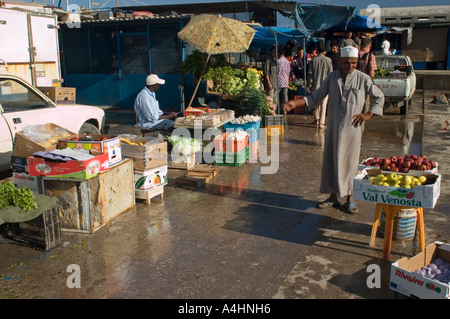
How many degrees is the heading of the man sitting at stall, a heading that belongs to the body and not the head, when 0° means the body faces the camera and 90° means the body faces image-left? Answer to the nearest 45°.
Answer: approximately 270°

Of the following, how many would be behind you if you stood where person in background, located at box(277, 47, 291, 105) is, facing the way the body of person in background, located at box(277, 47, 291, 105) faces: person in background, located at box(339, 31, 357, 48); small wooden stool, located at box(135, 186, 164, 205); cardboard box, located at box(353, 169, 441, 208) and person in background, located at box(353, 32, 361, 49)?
2

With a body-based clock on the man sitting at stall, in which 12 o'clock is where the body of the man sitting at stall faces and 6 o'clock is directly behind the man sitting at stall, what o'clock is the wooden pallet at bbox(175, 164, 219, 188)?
The wooden pallet is roughly at 2 o'clock from the man sitting at stall.

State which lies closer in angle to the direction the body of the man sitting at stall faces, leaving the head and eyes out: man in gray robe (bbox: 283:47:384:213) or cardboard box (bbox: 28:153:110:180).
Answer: the man in gray robe

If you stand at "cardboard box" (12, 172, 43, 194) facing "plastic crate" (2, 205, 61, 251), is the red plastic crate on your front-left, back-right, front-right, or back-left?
back-left

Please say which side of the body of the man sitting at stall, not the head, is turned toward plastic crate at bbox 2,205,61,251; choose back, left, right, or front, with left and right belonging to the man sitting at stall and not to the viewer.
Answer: right

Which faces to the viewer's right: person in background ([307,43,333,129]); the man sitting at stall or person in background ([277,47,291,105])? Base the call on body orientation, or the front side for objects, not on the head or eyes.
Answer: the man sitting at stall
